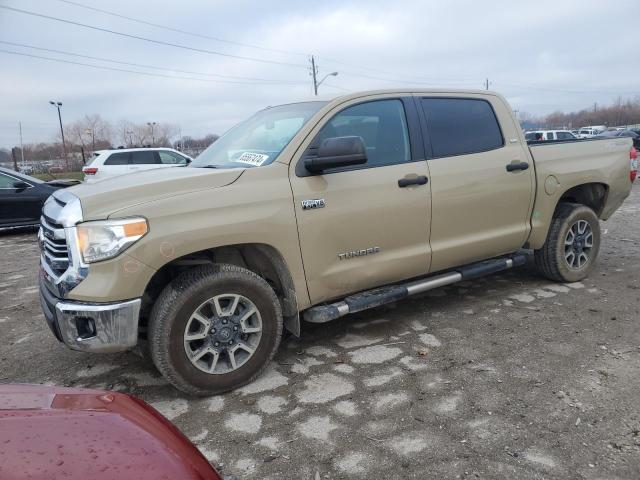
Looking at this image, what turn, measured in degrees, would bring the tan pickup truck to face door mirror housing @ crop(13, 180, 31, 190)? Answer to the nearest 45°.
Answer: approximately 90° to its right

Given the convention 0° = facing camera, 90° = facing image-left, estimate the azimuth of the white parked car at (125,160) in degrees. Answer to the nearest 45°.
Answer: approximately 270°

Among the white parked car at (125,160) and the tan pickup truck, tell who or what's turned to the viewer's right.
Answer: the white parked car

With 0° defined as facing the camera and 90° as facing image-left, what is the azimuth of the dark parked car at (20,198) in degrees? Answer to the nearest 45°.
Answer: approximately 270°

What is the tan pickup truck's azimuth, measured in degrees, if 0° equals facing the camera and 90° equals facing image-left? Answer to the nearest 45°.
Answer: approximately 45°

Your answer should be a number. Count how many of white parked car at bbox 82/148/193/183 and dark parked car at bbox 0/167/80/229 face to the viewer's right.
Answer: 2

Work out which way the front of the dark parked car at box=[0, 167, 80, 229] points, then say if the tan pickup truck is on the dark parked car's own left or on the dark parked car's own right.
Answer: on the dark parked car's own right

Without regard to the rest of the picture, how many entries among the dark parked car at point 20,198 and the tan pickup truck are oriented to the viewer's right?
1

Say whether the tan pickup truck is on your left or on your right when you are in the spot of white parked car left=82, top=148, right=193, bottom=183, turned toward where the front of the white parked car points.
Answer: on your right
